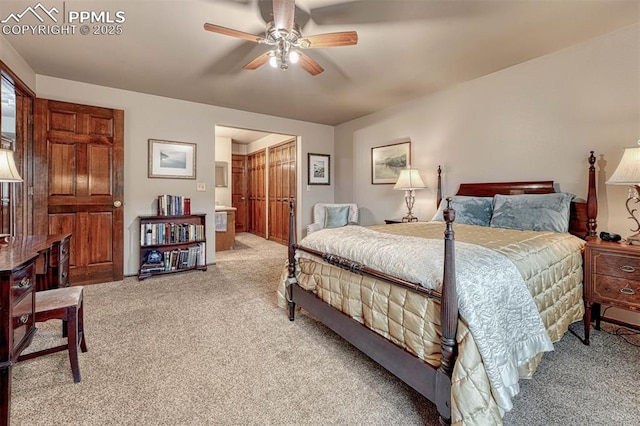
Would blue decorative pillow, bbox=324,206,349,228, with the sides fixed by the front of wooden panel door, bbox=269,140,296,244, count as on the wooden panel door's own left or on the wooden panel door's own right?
on the wooden panel door's own left

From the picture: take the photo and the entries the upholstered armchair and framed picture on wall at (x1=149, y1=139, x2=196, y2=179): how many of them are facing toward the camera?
2

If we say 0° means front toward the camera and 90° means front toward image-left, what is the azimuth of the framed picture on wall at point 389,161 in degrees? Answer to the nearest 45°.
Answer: approximately 45°

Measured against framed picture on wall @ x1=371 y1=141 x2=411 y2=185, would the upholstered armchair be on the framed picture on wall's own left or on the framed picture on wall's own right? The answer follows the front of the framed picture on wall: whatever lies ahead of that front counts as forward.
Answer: on the framed picture on wall's own right

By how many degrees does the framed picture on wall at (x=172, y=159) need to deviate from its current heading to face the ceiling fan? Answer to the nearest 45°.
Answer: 0° — it already faces it

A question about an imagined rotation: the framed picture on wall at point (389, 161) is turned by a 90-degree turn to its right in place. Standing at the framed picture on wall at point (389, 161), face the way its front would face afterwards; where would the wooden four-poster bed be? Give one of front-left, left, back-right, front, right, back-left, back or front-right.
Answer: back-left

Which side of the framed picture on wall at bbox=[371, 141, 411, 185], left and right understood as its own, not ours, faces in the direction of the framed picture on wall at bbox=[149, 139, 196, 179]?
front

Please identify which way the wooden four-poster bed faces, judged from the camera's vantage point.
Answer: facing the viewer and to the left of the viewer

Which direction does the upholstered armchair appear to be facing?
toward the camera

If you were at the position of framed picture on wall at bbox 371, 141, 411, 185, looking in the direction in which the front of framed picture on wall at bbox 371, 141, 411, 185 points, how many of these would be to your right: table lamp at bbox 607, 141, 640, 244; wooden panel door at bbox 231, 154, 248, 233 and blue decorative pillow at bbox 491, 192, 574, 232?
1

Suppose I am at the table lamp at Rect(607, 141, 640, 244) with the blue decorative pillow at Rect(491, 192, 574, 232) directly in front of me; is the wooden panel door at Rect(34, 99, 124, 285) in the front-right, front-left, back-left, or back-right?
front-left

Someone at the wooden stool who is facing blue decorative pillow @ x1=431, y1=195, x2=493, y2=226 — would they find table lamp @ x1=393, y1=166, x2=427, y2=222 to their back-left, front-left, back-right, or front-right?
front-left
